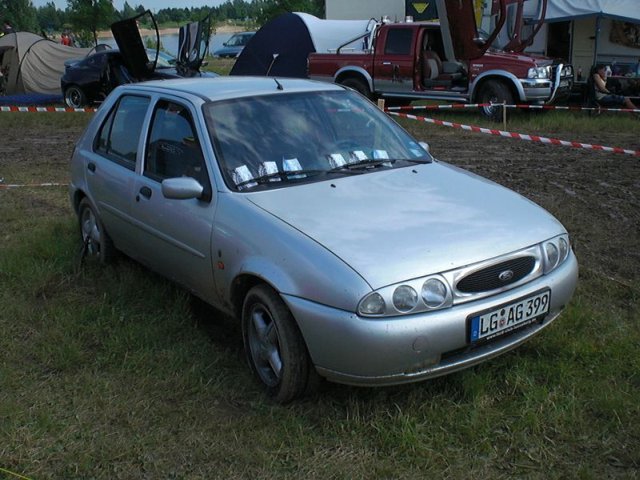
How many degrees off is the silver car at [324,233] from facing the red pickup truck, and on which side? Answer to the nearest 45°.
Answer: approximately 135° to its left

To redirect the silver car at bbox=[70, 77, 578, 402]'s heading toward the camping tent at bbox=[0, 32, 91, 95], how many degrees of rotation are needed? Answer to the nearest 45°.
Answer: approximately 180°

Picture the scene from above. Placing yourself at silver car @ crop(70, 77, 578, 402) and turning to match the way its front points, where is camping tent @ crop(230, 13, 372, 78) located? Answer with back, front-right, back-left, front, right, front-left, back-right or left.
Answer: back-left

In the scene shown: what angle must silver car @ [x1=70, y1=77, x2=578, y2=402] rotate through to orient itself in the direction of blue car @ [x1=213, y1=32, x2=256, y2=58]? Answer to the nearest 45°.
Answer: approximately 135° to its left

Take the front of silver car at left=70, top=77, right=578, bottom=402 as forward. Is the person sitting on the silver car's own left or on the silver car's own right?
on the silver car's own left

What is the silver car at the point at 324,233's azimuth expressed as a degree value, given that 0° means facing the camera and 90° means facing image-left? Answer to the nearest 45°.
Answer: approximately 315°
